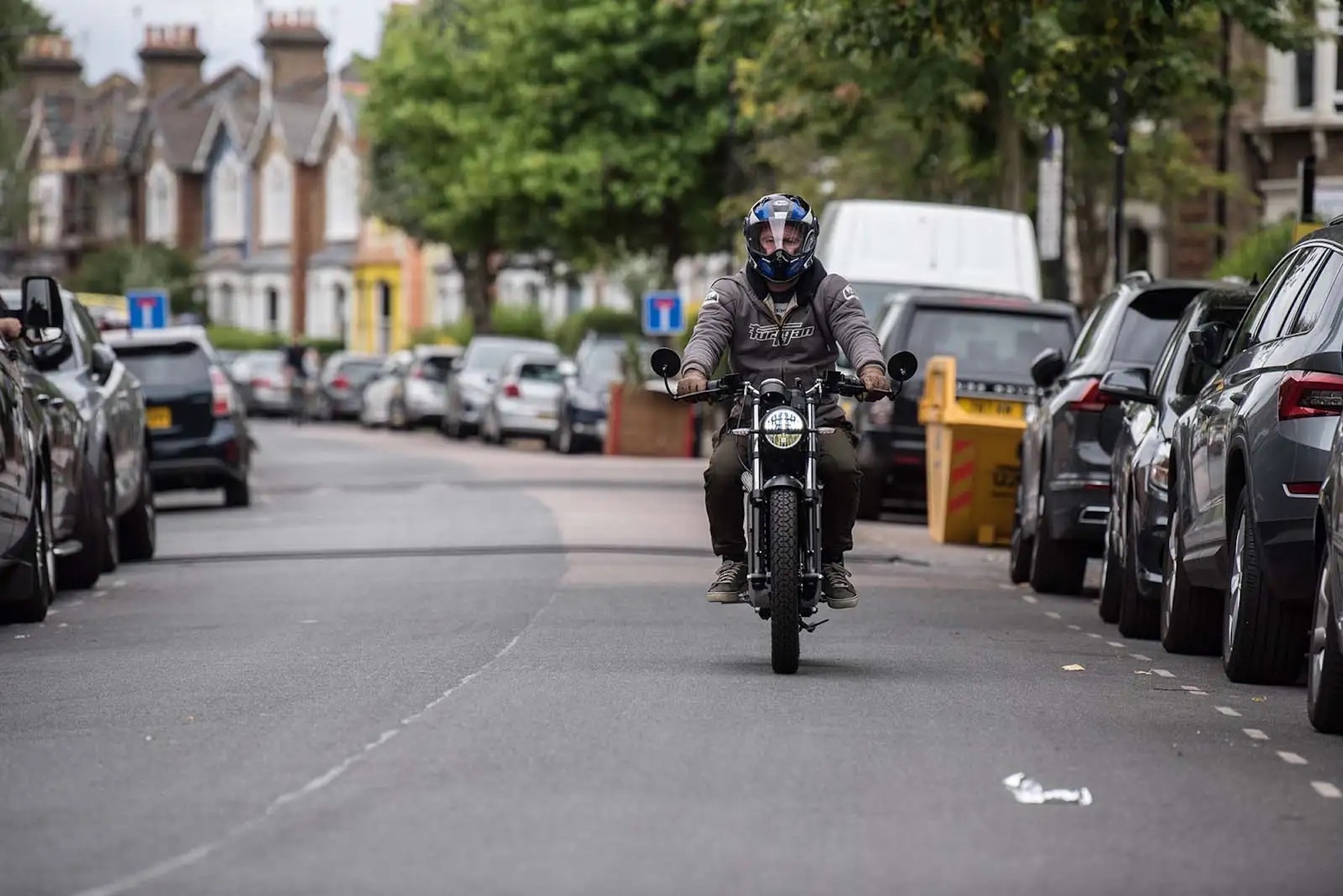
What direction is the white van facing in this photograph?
away from the camera

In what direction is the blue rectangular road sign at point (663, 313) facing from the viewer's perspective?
toward the camera

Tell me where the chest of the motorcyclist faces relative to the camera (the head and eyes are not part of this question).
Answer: toward the camera

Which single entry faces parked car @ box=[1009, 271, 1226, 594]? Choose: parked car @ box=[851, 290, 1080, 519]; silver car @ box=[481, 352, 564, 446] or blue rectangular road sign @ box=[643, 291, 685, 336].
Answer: the blue rectangular road sign

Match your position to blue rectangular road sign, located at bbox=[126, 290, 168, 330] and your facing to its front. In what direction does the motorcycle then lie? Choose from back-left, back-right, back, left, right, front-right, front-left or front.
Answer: front

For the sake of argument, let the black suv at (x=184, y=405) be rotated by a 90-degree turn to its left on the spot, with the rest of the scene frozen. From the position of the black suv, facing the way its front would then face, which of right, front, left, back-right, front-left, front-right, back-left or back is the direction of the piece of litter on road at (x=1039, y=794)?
left

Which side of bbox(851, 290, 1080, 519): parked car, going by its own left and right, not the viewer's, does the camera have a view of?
back

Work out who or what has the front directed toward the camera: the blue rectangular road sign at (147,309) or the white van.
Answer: the blue rectangular road sign

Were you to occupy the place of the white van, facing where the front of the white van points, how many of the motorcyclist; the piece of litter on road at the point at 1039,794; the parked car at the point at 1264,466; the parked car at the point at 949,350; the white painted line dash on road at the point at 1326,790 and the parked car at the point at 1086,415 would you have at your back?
6

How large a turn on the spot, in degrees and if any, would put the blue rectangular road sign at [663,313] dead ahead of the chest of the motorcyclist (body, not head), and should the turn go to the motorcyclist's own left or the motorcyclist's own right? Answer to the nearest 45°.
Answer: approximately 180°

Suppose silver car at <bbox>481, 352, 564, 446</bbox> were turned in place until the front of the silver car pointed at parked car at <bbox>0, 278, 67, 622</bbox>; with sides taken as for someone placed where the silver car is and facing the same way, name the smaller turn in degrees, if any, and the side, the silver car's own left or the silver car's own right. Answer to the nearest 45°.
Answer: approximately 135° to the silver car's own left

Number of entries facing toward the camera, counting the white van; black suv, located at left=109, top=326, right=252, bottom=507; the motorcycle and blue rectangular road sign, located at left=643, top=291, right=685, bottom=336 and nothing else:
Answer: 2

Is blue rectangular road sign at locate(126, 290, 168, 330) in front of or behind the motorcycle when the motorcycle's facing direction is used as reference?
behind

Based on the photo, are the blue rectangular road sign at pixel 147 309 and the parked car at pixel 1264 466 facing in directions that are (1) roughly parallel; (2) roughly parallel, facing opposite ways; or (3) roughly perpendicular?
roughly parallel, facing opposite ways

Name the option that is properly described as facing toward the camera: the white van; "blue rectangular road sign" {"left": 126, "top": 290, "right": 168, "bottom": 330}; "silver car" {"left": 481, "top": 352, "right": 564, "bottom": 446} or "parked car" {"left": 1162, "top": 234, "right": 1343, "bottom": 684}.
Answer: the blue rectangular road sign

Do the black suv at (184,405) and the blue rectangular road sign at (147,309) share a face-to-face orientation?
yes
